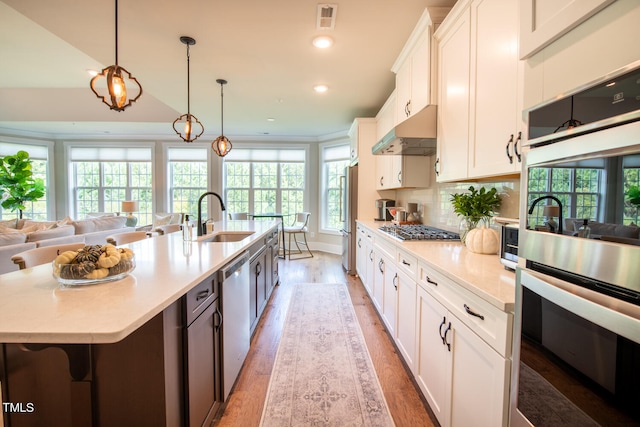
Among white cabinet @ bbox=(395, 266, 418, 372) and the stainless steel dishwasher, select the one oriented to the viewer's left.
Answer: the white cabinet

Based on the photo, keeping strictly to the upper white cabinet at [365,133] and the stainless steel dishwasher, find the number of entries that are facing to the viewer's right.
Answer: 1

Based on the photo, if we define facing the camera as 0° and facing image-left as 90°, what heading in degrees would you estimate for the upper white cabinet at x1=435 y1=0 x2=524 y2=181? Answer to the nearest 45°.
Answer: approximately 45°

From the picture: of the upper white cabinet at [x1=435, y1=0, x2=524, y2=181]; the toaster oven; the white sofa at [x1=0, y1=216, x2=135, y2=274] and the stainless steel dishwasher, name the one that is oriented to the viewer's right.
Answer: the stainless steel dishwasher

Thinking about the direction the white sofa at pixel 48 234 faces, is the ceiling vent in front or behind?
behind

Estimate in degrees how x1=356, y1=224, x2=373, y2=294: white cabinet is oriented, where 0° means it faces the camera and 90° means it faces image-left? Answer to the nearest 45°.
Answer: approximately 90°

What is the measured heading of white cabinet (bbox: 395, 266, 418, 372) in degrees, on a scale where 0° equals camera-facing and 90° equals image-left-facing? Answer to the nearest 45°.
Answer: approximately 90°

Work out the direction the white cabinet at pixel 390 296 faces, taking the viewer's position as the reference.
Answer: facing to the left of the viewer

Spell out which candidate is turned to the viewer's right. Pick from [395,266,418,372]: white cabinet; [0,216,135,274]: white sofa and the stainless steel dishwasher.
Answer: the stainless steel dishwasher

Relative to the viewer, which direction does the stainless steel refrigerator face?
to the viewer's left
